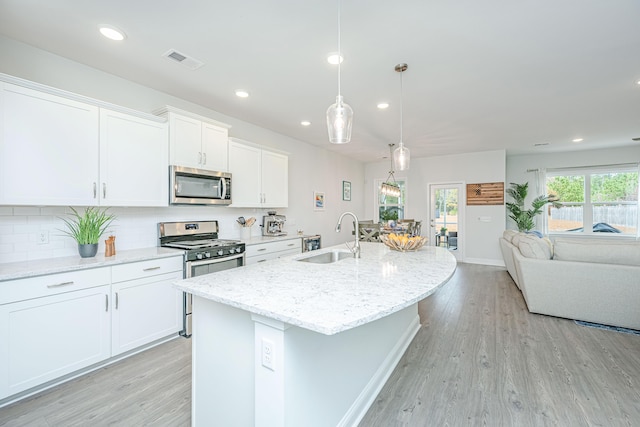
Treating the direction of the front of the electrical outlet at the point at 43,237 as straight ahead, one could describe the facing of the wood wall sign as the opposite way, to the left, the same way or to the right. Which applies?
to the right

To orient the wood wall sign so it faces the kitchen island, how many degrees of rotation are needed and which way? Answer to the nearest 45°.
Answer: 0° — it already faces it

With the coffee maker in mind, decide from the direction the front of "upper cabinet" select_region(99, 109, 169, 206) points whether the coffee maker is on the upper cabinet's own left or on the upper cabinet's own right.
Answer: on the upper cabinet's own left

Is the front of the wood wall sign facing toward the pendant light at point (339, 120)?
yes

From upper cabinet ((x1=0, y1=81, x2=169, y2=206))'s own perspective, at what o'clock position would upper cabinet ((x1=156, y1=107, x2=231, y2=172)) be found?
upper cabinet ((x1=156, y1=107, x2=231, y2=172)) is roughly at 10 o'clock from upper cabinet ((x1=0, y1=81, x2=169, y2=206)).

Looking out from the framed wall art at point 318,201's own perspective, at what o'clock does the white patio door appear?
The white patio door is roughly at 10 o'clock from the framed wall art.

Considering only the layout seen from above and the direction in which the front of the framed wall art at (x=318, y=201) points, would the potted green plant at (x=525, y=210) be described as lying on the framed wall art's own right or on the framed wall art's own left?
on the framed wall art's own left

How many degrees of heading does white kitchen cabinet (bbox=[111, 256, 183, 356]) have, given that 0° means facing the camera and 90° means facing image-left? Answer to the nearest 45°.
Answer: approximately 315°

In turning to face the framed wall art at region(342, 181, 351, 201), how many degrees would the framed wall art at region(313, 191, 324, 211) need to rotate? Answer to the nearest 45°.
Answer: approximately 90° to its left
